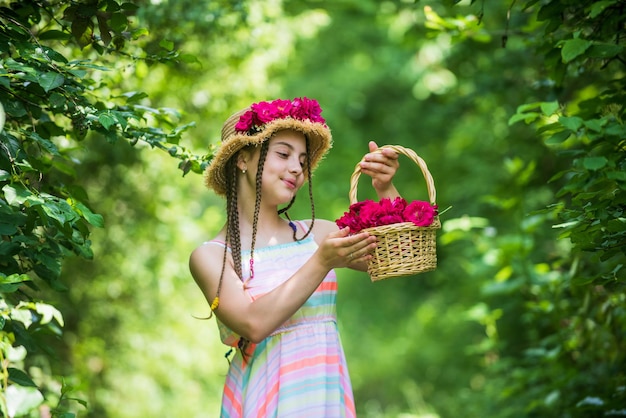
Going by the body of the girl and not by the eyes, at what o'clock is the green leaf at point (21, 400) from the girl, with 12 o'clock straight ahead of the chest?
The green leaf is roughly at 3 o'clock from the girl.

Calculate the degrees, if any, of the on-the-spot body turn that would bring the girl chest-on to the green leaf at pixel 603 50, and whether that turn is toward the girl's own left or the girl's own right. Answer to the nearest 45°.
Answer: approximately 45° to the girl's own left

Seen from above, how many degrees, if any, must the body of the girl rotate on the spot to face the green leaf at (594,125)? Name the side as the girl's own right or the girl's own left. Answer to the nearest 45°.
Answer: approximately 45° to the girl's own left

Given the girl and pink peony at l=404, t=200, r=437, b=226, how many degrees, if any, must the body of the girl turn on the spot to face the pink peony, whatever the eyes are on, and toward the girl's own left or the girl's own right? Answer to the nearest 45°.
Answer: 0° — they already face it

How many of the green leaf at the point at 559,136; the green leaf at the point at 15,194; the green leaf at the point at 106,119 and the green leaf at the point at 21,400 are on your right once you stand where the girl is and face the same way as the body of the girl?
3

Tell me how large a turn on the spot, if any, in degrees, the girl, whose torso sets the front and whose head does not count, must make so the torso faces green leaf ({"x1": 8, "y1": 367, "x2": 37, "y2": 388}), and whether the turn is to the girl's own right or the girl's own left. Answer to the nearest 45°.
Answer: approximately 135° to the girl's own right

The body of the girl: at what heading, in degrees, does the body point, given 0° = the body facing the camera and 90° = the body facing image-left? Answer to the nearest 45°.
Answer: approximately 315°

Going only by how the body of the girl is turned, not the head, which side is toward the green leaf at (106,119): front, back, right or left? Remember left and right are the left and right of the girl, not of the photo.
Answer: right

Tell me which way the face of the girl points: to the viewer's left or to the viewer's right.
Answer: to the viewer's right

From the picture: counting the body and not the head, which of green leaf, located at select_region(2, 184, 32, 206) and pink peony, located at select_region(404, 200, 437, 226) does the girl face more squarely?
the pink peony
